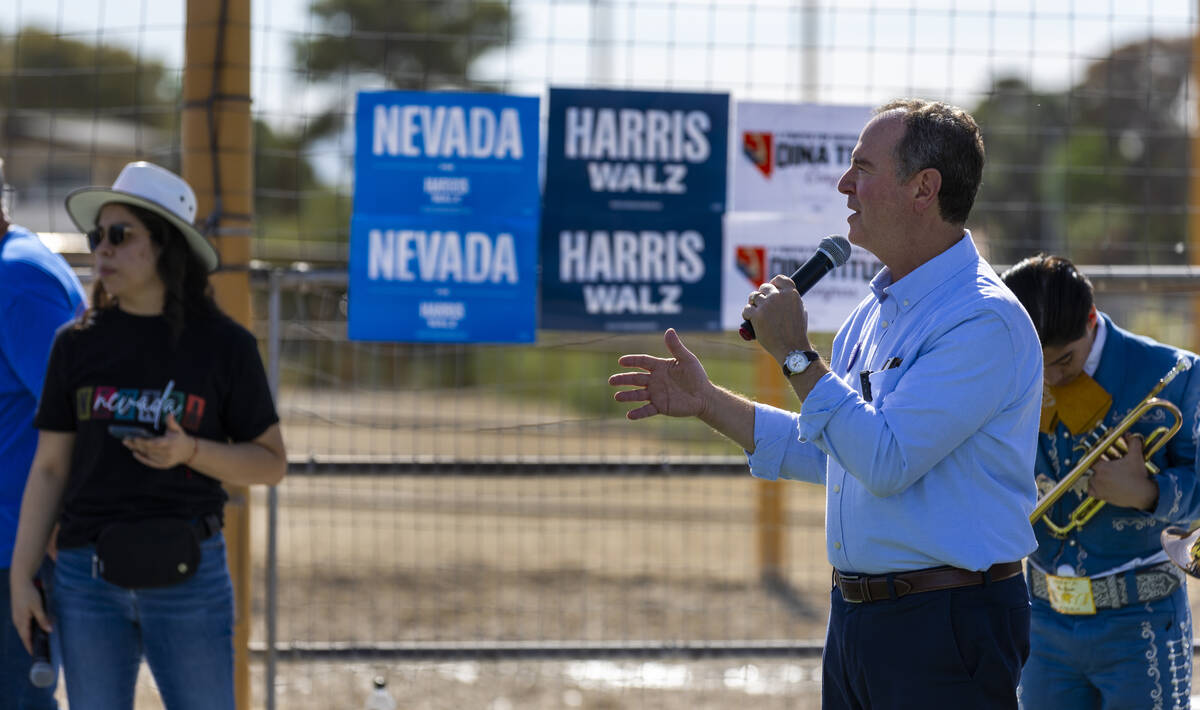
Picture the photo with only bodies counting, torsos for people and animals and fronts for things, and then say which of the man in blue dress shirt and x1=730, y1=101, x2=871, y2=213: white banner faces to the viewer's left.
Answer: the man in blue dress shirt

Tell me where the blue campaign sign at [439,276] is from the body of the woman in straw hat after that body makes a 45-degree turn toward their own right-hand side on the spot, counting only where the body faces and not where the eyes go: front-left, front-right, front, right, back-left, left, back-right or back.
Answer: back

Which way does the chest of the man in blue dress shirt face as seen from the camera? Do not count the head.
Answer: to the viewer's left

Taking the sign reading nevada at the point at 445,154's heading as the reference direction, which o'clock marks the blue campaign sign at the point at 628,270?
The blue campaign sign is roughly at 9 o'clock from the sign reading nevada.

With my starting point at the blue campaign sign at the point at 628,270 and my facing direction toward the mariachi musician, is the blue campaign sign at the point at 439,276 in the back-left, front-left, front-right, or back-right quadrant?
back-right

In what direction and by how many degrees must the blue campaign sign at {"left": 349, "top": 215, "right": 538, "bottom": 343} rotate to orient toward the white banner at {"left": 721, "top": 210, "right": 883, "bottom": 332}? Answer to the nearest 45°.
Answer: approximately 90° to its left

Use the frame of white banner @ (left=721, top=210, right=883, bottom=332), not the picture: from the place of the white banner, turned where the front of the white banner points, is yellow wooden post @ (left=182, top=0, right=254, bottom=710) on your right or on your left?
on your right

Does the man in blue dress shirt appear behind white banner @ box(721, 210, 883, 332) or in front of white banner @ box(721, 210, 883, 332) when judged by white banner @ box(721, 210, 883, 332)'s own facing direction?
in front

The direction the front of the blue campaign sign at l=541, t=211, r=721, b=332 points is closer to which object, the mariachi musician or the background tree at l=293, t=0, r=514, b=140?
the mariachi musician

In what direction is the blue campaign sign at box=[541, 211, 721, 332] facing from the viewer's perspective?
toward the camera

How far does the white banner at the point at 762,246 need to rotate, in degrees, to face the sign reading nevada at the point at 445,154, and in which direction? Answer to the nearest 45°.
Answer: approximately 90° to its right

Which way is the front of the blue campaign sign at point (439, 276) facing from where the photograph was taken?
facing the viewer
